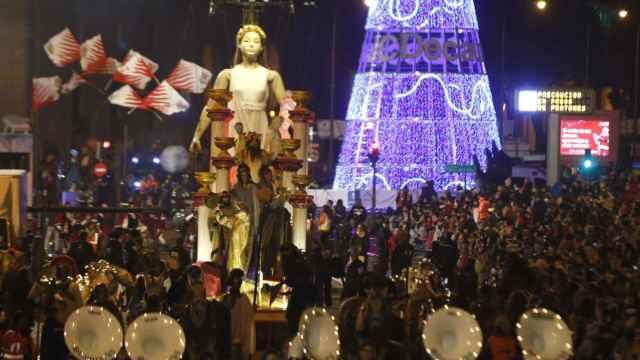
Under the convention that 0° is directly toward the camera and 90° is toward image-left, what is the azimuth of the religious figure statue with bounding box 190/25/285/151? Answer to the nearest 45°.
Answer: approximately 0°

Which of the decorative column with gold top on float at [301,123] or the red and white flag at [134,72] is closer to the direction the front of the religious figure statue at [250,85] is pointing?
the decorative column with gold top on float

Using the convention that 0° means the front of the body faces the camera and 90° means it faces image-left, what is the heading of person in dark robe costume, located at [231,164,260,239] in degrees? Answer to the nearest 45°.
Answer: approximately 0°

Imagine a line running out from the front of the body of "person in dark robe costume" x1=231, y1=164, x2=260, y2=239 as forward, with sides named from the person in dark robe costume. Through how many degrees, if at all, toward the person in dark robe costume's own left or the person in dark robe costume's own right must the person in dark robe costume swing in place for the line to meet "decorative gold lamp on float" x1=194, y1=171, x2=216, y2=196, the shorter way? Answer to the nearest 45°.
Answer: approximately 135° to the person in dark robe costume's own right

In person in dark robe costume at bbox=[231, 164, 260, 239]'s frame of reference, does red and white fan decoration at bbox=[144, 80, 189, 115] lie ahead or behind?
behind

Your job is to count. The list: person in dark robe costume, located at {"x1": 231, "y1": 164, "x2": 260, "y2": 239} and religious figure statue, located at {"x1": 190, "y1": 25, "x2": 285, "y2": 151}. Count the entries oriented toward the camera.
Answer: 2

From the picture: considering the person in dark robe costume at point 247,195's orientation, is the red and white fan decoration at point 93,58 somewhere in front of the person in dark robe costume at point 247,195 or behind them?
behind

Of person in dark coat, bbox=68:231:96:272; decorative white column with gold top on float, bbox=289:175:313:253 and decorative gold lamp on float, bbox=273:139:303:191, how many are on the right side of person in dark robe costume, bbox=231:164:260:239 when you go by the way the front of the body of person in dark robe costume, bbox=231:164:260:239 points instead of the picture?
1
